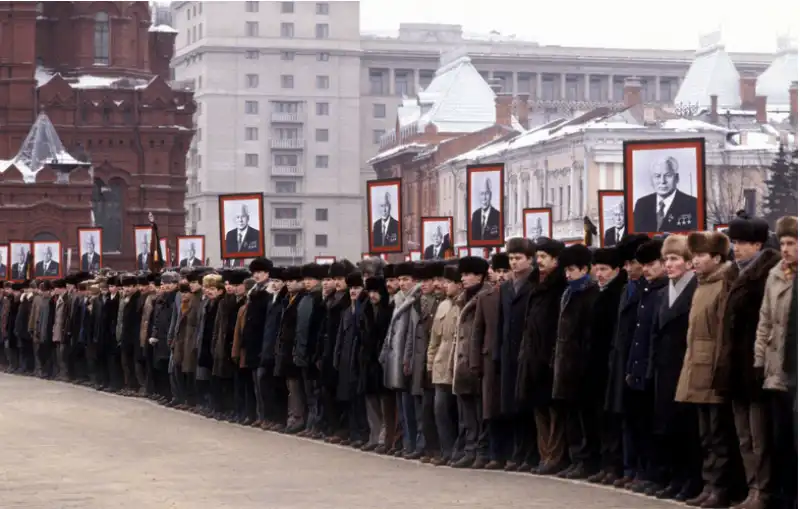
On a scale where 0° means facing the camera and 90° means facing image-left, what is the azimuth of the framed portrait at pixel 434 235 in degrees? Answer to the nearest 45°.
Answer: approximately 0°

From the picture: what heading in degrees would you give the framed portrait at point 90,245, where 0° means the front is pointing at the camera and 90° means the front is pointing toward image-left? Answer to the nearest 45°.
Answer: approximately 0°

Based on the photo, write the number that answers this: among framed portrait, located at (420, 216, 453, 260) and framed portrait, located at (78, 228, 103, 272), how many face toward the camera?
2
